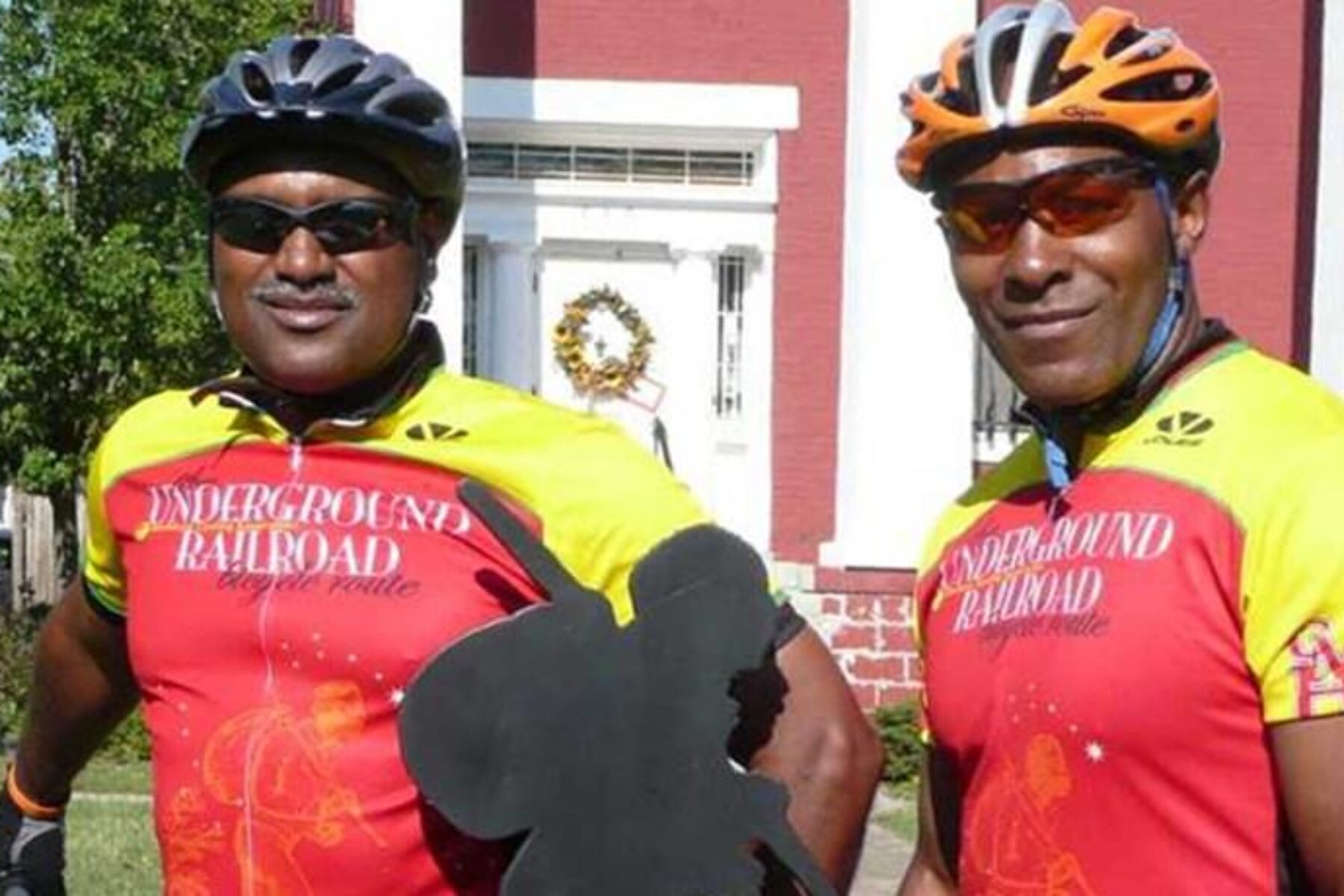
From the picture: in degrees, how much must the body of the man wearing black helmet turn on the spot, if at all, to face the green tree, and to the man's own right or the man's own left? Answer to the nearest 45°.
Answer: approximately 180°

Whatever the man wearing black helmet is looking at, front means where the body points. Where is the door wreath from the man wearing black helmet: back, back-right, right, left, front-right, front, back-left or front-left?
back

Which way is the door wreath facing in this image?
toward the camera

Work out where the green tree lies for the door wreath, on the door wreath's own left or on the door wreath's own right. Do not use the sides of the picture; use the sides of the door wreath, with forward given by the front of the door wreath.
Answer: on the door wreath's own right

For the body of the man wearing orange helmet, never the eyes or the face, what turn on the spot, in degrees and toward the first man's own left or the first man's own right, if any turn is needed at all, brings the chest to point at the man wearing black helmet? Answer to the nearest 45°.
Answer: approximately 45° to the first man's own right

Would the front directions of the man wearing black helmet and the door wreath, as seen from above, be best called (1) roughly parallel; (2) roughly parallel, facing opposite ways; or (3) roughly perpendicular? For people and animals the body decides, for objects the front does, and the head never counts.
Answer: roughly parallel

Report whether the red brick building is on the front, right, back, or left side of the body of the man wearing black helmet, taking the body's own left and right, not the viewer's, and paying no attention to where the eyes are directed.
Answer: back

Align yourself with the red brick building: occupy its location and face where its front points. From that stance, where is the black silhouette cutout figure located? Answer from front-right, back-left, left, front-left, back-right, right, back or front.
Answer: front

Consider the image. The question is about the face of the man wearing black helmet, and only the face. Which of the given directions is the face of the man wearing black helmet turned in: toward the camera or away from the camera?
toward the camera

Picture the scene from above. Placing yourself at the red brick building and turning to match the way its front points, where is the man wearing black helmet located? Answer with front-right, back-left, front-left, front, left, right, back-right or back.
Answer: front

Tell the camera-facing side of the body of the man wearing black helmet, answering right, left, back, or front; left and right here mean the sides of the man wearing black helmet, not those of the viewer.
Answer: front

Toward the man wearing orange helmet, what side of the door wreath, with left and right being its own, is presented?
front
